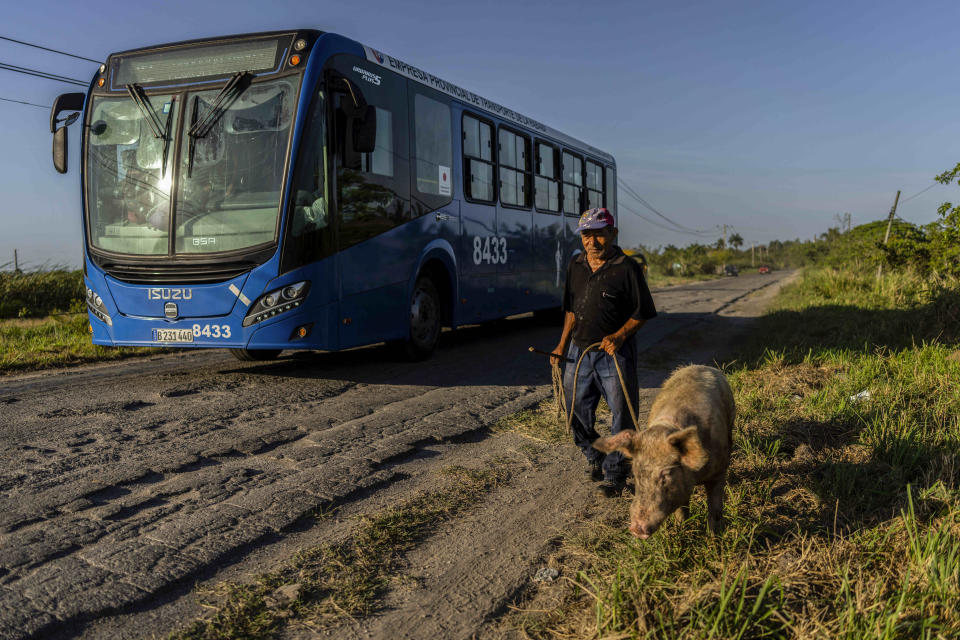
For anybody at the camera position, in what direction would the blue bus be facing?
facing the viewer and to the left of the viewer

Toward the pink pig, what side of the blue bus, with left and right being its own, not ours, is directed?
left

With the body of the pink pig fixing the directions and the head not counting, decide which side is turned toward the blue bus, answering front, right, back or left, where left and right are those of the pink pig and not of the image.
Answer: back

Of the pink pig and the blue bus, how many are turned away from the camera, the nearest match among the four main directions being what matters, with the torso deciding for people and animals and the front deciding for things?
0

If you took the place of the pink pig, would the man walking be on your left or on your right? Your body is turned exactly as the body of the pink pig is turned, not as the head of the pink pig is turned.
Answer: on your right

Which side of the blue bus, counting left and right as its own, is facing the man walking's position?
left
